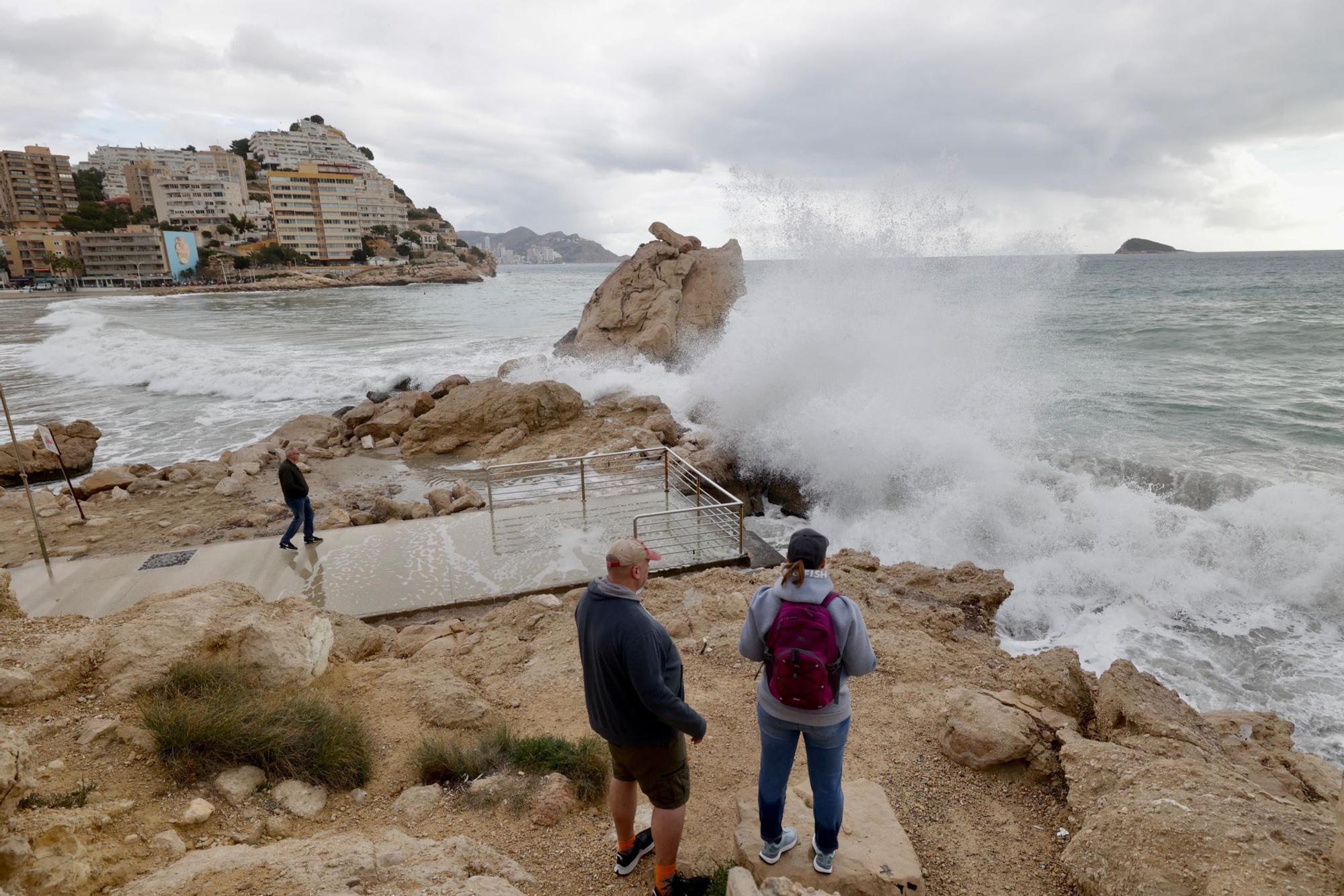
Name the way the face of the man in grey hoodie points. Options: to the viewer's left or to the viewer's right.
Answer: to the viewer's right

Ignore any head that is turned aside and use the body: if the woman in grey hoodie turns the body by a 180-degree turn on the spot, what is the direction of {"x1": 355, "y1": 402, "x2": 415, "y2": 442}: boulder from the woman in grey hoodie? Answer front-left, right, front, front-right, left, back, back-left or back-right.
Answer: back-right

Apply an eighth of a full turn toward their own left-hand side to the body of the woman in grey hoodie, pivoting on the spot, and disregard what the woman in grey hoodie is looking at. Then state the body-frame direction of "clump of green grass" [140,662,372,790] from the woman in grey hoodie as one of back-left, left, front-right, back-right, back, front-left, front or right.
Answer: front-left

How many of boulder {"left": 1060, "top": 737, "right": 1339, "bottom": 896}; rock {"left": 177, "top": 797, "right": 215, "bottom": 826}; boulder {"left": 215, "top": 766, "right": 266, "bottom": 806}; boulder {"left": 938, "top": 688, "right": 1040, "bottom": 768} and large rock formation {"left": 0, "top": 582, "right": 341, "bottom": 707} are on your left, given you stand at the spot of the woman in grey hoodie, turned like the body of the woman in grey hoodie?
3

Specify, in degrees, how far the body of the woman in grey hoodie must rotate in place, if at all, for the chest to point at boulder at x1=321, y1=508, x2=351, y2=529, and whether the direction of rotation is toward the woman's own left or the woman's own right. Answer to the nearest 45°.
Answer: approximately 45° to the woman's own left

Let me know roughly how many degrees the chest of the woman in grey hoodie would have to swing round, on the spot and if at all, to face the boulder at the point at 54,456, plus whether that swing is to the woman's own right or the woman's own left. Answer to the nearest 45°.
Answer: approximately 45° to the woman's own left

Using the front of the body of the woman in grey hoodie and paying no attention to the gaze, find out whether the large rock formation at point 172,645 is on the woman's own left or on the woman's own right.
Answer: on the woman's own left

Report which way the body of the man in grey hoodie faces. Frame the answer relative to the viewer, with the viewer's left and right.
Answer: facing away from the viewer and to the right of the viewer

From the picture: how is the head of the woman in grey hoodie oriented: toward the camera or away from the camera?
away from the camera

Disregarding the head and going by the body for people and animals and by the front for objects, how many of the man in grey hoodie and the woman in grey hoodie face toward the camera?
0

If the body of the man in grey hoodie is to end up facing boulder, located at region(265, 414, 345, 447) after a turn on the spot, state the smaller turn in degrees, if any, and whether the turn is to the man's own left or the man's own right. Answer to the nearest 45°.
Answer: approximately 90° to the man's own left

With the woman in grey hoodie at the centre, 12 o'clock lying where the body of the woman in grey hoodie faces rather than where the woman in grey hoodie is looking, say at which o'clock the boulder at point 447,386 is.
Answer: The boulder is roughly at 11 o'clock from the woman in grey hoodie.

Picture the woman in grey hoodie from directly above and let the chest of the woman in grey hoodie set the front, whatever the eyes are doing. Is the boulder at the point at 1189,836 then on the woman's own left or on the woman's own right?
on the woman's own right

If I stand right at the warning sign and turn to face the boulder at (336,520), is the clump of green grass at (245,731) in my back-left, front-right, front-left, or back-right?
front-right

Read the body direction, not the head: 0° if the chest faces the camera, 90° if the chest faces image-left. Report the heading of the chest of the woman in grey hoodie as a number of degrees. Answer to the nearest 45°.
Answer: approximately 180°

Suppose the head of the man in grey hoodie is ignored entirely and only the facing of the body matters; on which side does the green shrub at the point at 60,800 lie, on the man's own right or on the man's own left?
on the man's own left

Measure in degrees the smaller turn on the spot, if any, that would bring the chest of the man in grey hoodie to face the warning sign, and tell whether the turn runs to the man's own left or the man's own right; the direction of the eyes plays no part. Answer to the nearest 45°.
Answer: approximately 90° to the man's own left

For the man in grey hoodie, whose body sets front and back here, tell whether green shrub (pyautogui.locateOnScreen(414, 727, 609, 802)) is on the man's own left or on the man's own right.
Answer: on the man's own left
